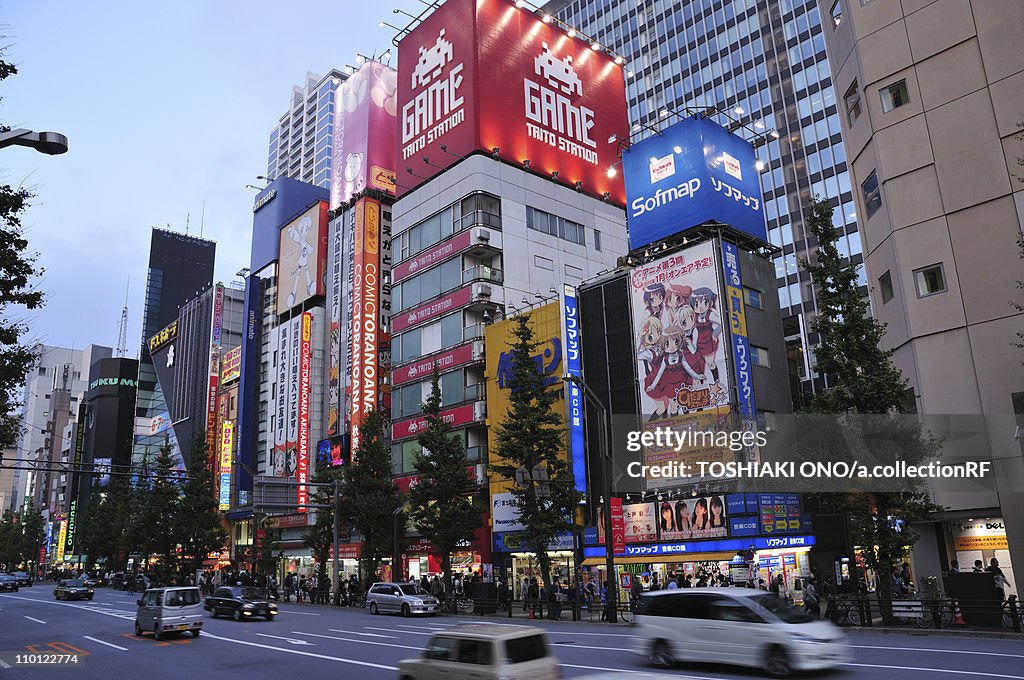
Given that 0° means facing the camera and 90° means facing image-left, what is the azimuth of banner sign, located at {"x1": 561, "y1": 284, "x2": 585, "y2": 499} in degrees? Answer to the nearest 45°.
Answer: approximately 315°

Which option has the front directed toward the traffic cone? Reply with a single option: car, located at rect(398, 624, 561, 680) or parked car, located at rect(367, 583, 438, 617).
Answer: parked car, located at rect(367, 583, 438, 617)

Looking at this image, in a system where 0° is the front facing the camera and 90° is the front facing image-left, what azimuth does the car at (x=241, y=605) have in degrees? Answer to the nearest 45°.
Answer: approximately 315°

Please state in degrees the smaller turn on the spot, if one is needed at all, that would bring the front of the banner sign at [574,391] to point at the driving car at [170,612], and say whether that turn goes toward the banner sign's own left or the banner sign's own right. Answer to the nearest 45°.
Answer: approximately 90° to the banner sign's own right

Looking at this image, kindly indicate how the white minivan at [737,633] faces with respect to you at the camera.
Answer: facing the viewer and to the right of the viewer

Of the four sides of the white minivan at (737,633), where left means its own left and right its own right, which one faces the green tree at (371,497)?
back

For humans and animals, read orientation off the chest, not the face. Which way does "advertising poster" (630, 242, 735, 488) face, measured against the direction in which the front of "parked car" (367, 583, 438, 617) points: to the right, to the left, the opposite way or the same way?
to the right
